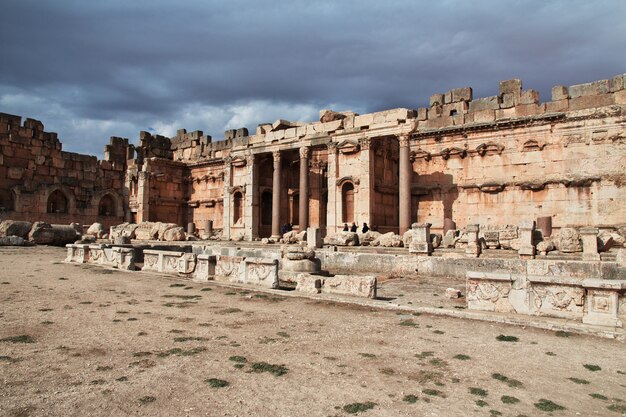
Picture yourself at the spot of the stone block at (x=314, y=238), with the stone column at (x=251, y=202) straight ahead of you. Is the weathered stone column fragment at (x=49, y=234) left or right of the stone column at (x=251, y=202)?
left

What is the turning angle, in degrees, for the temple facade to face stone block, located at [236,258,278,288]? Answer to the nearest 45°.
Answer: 0° — it already faces it

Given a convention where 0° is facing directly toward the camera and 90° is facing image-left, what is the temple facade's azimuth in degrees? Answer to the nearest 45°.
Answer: approximately 45°

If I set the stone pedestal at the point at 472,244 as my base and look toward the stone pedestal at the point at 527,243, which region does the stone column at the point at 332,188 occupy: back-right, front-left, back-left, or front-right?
back-left

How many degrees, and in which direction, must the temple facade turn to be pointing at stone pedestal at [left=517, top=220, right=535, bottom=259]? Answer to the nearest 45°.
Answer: approximately 45° to its left

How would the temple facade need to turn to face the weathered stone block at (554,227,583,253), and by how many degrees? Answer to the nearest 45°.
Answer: approximately 45° to its left

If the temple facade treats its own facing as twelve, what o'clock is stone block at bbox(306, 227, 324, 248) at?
The stone block is roughly at 12 o'clock from the temple facade.

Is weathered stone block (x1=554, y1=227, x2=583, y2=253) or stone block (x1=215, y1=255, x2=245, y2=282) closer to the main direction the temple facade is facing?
the stone block (x1=215, y1=255, x2=245, y2=282)

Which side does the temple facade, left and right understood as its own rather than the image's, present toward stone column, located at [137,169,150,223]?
right

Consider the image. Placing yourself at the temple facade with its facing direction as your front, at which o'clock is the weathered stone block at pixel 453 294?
The weathered stone block is roughly at 11 o'clock from the temple facade.

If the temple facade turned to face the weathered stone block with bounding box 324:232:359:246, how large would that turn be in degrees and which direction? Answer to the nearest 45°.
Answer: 0° — it already faces it

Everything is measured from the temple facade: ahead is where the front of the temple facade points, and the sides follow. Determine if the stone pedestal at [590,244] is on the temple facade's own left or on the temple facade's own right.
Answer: on the temple facade's own left

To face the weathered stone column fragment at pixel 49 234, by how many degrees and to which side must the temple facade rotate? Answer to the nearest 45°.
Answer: approximately 45° to its right

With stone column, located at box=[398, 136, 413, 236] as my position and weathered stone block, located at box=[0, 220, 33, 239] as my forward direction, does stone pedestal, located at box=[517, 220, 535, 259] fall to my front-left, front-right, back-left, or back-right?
back-left
